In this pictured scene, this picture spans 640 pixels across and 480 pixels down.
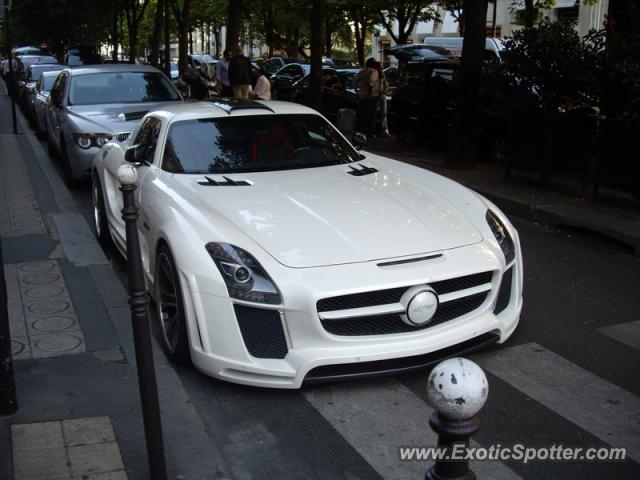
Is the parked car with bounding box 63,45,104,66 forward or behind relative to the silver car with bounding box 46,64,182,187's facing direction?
behind

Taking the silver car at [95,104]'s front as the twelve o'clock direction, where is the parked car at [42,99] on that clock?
The parked car is roughly at 7 o'clock from the silver car.

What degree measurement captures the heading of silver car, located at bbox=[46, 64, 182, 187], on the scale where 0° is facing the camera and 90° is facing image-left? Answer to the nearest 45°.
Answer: approximately 315°

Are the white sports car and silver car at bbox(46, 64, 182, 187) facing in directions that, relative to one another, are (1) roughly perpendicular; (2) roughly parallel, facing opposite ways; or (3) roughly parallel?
roughly parallel

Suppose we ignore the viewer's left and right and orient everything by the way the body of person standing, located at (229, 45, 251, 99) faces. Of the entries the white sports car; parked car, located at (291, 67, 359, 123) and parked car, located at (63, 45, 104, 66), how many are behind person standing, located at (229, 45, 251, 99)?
1

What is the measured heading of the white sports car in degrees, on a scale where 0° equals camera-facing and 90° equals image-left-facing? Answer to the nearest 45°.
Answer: approximately 315°

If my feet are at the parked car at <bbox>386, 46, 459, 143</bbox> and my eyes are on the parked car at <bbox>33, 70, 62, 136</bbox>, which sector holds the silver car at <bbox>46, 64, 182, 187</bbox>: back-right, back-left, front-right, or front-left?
front-left

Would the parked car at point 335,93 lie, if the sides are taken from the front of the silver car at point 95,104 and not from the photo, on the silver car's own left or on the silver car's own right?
on the silver car's own left

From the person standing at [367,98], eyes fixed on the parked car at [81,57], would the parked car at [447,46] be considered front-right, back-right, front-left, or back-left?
front-right
